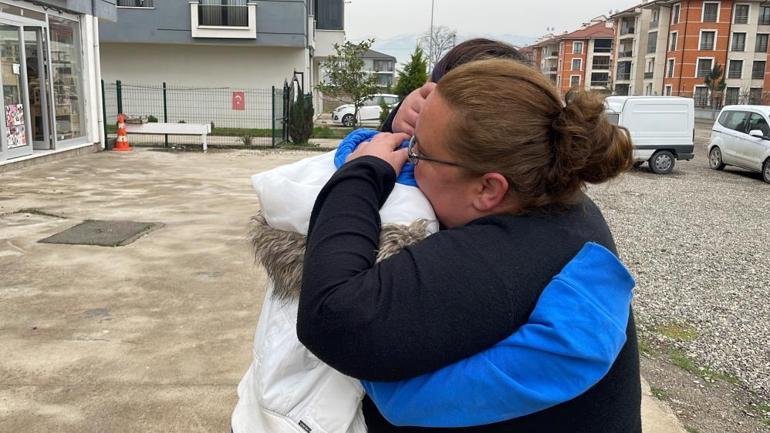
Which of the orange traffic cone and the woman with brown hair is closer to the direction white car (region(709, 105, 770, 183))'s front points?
the woman with brown hair

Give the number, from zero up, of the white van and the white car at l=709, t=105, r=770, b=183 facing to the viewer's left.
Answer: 1

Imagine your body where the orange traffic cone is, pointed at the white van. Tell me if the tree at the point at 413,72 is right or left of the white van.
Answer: left

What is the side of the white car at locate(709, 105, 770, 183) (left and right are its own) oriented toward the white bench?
right

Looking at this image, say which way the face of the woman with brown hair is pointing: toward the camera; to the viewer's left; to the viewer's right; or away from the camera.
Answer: to the viewer's left

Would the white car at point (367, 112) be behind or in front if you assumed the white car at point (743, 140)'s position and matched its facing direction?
behind
